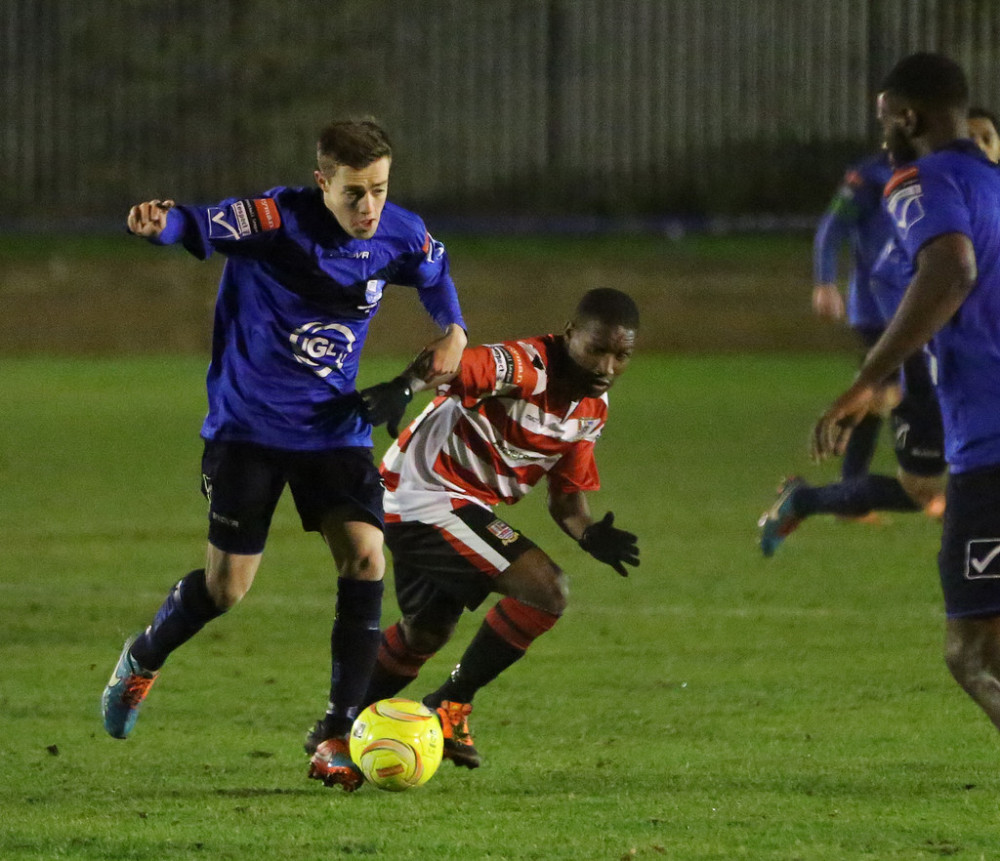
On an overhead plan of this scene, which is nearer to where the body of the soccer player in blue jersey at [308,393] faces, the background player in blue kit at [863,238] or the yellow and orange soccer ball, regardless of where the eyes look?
the yellow and orange soccer ball

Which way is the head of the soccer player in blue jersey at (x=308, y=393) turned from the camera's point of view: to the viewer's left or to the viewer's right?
to the viewer's right

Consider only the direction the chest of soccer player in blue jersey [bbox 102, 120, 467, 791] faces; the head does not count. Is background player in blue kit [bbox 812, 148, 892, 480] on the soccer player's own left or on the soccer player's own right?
on the soccer player's own left

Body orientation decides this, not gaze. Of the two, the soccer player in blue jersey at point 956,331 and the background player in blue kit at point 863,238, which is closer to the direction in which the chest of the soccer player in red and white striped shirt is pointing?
the soccer player in blue jersey

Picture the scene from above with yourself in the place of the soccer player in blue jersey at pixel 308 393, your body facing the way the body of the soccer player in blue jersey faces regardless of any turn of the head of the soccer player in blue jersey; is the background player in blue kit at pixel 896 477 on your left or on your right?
on your left

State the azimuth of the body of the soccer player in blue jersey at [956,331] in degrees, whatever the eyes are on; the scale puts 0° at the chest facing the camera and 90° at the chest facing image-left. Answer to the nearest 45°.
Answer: approximately 135°

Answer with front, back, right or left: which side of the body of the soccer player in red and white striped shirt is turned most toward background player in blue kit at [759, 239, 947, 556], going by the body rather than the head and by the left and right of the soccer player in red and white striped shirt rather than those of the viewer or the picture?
left

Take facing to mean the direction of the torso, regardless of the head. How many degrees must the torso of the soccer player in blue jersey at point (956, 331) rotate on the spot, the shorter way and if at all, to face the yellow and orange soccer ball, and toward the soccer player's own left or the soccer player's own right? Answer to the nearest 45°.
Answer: approximately 45° to the soccer player's own left
